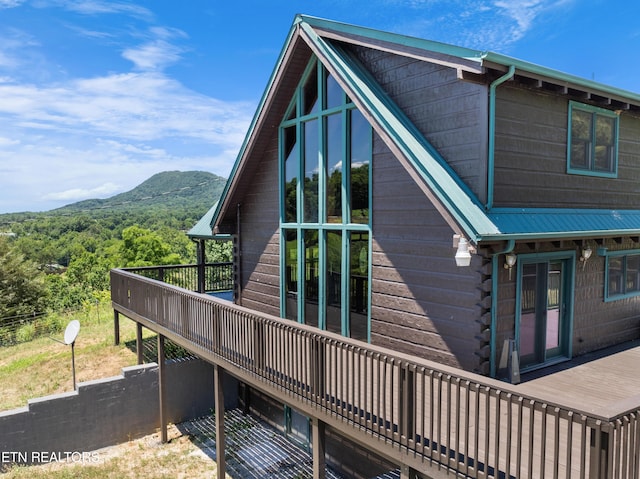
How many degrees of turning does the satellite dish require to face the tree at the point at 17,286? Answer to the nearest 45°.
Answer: approximately 135° to its right

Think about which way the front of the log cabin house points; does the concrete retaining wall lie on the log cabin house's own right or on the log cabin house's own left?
on the log cabin house's own right

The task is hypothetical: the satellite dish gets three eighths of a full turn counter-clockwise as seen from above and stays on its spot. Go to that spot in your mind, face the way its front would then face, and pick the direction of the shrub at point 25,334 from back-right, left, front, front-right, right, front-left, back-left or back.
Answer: left

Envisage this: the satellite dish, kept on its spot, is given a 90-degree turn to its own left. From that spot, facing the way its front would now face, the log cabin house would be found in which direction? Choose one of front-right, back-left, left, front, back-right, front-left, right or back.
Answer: front

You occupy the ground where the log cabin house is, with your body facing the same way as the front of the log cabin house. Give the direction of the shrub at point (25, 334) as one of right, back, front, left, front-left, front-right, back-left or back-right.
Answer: right

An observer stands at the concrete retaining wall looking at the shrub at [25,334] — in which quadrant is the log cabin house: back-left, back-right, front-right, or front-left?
back-right

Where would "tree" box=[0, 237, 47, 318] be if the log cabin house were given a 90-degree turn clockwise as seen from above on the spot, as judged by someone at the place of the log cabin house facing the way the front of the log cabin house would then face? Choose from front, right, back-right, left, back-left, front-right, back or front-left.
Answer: front
